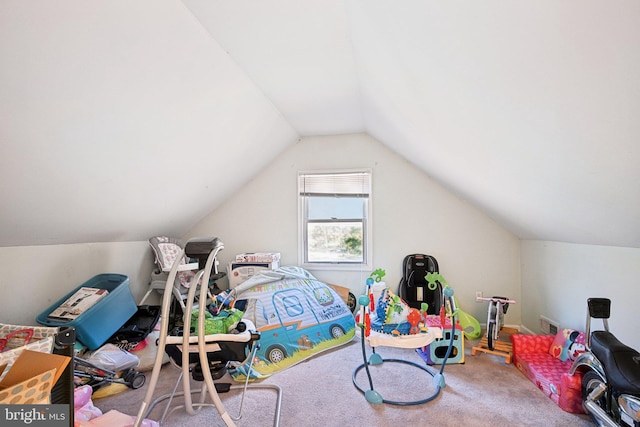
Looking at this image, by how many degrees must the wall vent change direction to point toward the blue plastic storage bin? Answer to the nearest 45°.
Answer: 0° — it already faces it

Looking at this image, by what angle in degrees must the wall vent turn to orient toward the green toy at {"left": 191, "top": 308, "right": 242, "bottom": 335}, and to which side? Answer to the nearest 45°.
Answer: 0° — it already faces it

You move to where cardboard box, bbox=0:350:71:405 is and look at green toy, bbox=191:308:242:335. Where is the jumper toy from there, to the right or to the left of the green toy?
right

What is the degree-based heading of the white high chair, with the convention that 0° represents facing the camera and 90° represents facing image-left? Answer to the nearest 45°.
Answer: approximately 315°

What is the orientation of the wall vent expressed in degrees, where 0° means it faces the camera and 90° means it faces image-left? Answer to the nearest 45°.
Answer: approximately 45°

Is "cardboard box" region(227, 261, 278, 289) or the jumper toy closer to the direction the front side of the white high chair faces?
the jumper toy

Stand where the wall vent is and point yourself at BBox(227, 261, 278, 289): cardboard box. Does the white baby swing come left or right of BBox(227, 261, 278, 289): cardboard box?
left
